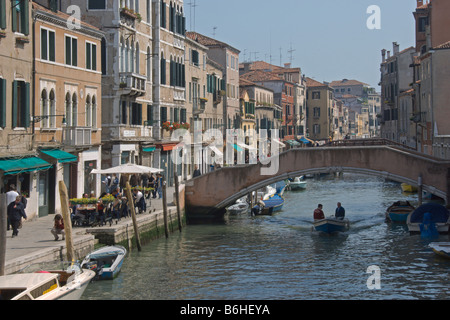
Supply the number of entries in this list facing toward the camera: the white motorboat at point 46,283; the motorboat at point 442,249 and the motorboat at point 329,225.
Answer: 1

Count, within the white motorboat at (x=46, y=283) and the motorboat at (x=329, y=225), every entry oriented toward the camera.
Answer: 1

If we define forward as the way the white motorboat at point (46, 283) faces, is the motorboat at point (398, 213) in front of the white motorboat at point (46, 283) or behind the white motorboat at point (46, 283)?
in front

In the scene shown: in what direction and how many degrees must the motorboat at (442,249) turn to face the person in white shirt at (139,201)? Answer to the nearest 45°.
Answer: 0° — it already faces them

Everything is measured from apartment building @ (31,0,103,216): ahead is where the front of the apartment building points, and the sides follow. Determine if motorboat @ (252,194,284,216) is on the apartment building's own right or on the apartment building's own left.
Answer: on the apartment building's own left

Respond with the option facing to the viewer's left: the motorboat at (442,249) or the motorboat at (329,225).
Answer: the motorboat at (442,249)

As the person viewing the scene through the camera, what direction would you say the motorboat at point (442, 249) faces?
facing to the left of the viewer

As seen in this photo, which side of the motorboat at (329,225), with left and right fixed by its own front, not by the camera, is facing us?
front

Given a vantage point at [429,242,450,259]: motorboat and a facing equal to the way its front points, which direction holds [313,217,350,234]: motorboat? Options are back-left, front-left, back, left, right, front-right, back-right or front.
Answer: front-right

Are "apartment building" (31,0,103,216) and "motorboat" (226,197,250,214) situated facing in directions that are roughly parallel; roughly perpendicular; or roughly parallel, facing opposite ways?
roughly perpendicular

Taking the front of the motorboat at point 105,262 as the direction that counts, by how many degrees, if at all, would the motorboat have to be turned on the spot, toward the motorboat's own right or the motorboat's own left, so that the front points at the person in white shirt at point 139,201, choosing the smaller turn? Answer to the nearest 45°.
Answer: approximately 45° to the motorboat's own left

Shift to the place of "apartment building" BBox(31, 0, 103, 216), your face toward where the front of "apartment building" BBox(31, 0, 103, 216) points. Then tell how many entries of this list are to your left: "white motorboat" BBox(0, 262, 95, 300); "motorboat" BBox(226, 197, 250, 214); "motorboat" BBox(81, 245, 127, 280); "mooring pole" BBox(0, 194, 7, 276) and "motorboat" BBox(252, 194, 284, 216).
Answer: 2

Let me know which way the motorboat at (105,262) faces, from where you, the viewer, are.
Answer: facing away from the viewer and to the right of the viewer

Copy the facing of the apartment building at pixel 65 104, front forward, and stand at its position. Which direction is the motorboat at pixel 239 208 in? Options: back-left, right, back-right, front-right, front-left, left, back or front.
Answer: left

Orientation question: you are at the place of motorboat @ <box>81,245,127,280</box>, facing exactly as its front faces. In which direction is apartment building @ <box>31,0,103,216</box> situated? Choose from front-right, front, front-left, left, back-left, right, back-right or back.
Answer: front-left
